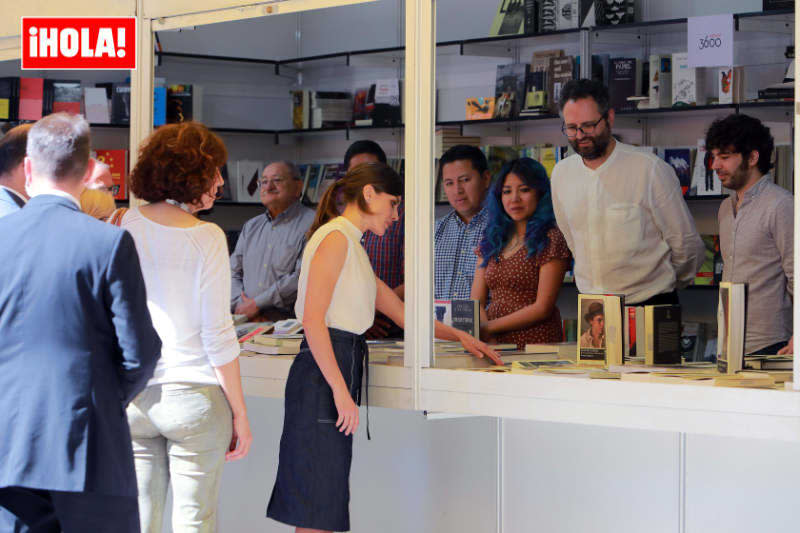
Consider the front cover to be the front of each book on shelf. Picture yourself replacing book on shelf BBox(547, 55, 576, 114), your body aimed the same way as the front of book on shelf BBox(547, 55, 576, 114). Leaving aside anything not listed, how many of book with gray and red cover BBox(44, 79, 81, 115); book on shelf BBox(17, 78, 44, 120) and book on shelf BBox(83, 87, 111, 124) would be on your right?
3

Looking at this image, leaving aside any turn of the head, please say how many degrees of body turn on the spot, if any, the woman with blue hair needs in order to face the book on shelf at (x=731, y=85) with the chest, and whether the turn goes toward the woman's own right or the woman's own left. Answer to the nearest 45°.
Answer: approximately 180°

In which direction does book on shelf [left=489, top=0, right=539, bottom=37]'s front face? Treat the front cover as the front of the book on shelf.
toward the camera

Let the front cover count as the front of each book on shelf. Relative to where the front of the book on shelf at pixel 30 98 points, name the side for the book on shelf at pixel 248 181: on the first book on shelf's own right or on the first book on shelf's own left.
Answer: on the first book on shelf's own left

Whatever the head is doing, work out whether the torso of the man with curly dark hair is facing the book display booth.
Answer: yes

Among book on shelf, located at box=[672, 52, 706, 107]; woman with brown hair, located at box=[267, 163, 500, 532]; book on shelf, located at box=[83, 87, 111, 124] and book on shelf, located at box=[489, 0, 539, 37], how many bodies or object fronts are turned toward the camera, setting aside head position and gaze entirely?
3

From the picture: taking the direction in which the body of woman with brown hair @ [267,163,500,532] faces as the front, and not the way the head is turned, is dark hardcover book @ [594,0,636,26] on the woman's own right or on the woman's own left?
on the woman's own left

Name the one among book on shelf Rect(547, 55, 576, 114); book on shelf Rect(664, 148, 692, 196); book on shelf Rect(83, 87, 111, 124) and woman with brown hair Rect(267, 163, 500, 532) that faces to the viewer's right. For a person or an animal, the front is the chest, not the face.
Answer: the woman with brown hair

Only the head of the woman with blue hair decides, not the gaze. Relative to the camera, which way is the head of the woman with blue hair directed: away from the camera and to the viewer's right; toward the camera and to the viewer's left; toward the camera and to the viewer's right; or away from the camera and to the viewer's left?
toward the camera and to the viewer's left

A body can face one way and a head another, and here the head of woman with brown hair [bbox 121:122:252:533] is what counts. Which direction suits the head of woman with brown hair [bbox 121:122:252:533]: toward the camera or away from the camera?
away from the camera

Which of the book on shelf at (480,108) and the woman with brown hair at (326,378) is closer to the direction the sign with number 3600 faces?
the woman with brown hair

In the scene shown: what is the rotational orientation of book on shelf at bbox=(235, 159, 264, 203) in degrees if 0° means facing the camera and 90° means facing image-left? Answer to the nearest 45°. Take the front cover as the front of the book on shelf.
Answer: approximately 0°

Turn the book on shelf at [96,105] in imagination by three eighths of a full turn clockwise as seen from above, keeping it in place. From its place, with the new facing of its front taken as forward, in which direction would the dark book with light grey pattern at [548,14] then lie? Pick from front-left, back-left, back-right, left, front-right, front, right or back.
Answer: back
